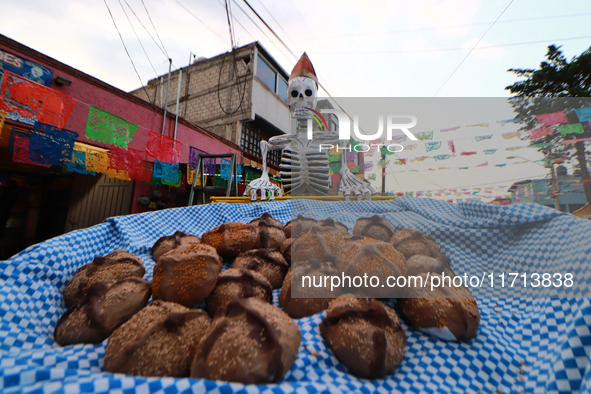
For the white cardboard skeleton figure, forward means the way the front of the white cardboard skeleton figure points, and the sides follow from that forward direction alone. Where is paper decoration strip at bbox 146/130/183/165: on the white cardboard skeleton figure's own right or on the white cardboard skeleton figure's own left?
on the white cardboard skeleton figure's own right

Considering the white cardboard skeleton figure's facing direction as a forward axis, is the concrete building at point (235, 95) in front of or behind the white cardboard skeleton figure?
behind

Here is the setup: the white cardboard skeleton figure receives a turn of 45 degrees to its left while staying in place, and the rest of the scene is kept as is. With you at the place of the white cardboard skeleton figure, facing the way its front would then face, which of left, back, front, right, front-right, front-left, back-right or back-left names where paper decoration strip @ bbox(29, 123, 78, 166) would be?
back-right

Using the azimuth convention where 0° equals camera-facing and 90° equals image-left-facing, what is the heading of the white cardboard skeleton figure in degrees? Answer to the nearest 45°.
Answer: approximately 0°

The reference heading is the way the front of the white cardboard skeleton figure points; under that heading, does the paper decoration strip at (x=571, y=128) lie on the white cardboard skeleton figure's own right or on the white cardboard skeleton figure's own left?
on the white cardboard skeleton figure's own left

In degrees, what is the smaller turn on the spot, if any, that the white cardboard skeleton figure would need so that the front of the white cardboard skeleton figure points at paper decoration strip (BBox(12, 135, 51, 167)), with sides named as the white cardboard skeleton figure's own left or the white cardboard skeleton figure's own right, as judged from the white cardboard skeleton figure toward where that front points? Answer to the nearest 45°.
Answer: approximately 90° to the white cardboard skeleton figure's own right

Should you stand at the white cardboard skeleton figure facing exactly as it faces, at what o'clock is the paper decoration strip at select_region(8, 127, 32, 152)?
The paper decoration strip is roughly at 3 o'clock from the white cardboard skeleton figure.

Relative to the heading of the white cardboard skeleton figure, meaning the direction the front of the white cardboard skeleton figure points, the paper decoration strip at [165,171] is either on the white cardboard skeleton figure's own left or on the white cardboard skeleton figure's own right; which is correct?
on the white cardboard skeleton figure's own right

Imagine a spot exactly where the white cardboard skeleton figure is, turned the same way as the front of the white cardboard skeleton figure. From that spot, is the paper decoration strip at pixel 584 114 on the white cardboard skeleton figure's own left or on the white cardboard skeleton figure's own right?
on the white cardboard skeleton figure's own left

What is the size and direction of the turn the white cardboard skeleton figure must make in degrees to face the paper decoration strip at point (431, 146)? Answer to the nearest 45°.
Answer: approximately 135° to its left

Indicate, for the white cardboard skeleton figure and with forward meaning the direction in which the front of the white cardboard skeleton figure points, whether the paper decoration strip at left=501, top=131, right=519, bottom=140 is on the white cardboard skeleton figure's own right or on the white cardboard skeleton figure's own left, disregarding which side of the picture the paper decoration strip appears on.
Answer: on the white cardboard skeleton figure's own left
